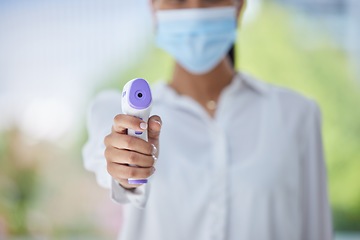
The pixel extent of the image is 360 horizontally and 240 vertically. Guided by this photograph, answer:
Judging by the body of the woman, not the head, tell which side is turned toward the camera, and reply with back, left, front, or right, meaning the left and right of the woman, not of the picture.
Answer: front
